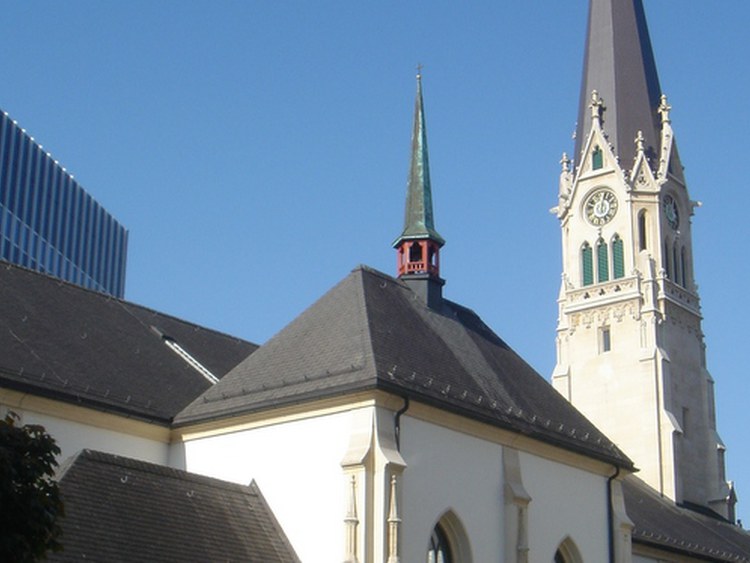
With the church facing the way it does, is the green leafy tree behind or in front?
behind
